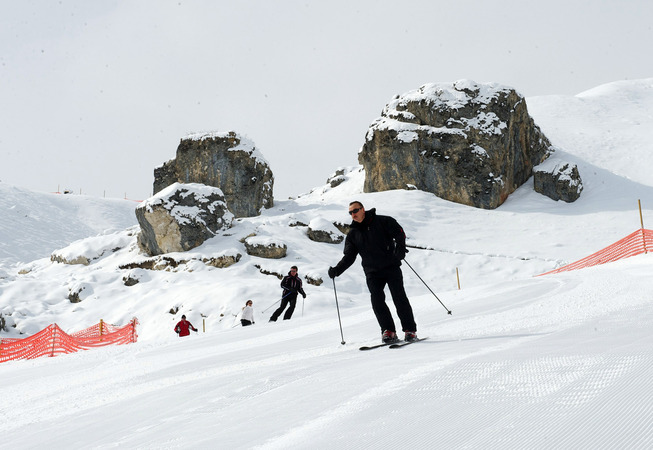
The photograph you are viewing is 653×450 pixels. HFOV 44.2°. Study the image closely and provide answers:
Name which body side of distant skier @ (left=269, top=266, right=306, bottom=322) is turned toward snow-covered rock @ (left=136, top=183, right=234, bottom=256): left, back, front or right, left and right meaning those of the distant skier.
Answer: back

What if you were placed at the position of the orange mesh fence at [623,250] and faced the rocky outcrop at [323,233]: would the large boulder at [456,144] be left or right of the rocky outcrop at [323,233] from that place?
right

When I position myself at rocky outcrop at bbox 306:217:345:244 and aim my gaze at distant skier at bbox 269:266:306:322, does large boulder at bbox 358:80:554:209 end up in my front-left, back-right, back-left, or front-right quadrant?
back-left

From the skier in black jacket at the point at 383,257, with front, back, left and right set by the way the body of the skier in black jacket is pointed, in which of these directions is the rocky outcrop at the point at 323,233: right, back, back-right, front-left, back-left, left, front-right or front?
back-right

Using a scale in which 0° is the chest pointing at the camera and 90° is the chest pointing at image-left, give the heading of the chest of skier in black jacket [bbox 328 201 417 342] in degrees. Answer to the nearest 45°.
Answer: approximately 45°

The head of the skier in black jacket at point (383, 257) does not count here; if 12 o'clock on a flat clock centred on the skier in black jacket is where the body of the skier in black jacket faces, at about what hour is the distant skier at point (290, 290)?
The distant skier is roughly at 4 o'clock from the skier in black jacket.

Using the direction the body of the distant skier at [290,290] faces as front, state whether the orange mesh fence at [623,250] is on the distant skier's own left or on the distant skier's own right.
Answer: on the distant skier's own left

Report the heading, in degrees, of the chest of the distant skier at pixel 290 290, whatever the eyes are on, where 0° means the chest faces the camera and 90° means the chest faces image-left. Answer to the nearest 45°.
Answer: approximately 0°

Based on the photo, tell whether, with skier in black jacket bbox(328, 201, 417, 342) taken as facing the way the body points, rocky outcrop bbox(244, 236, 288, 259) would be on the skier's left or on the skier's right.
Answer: on the skier's right
